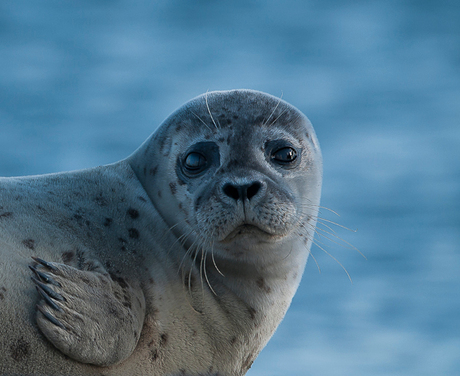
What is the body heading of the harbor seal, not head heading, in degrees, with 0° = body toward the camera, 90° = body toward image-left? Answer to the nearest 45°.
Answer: approximately 270°
